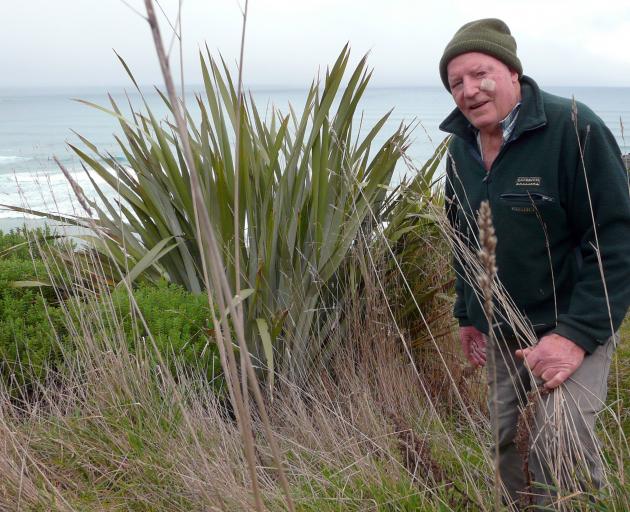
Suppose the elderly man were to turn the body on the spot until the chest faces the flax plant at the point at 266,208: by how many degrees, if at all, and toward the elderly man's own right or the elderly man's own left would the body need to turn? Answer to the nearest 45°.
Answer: approximately 90° to the elderly man's own right

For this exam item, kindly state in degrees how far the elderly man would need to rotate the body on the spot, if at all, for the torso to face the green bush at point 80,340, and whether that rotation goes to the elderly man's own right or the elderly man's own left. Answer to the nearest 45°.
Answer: approximately 45° to the elderly man's own right

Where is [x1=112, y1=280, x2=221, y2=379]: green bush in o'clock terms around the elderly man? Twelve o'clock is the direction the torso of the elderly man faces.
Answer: The green bush is roughly at 2 o'clock from the elderly man.

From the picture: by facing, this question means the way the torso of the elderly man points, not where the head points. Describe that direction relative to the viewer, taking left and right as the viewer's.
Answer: facing the viewer and to the left of the viewer

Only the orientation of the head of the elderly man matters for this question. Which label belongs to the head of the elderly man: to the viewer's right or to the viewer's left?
to the viewer's left
